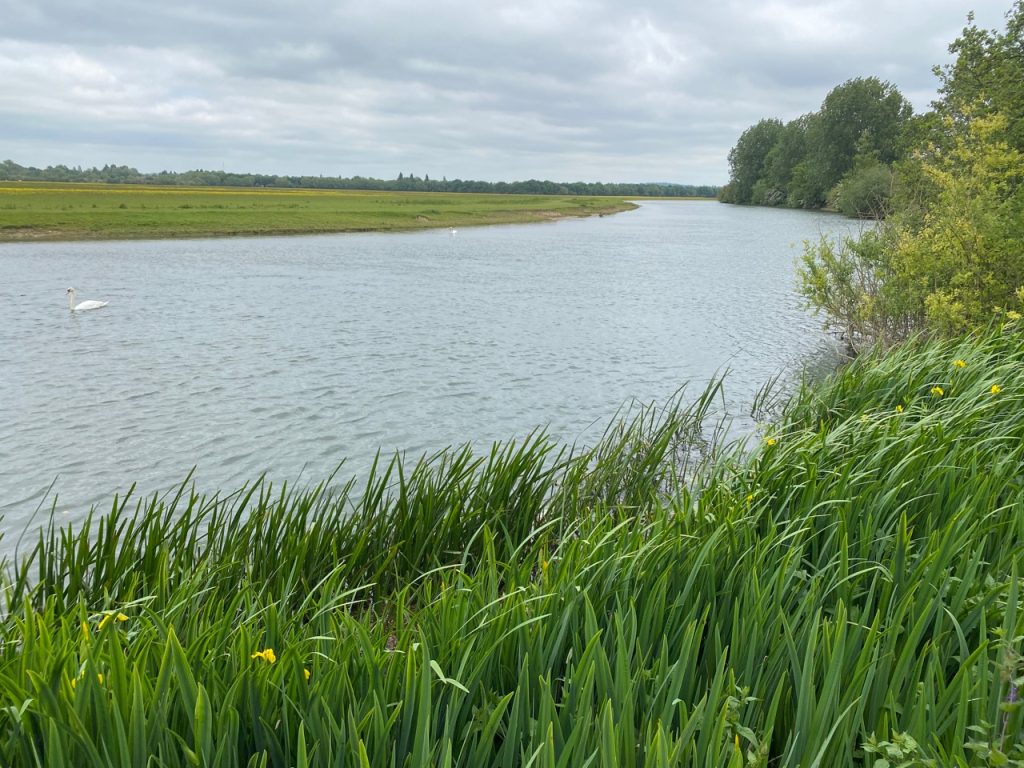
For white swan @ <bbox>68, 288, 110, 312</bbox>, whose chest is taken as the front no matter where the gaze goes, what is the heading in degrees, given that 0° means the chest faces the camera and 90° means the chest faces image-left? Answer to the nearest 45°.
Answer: approximately 90°

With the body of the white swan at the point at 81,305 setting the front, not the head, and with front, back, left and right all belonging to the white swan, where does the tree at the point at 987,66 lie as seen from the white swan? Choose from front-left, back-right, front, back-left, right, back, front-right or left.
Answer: back
